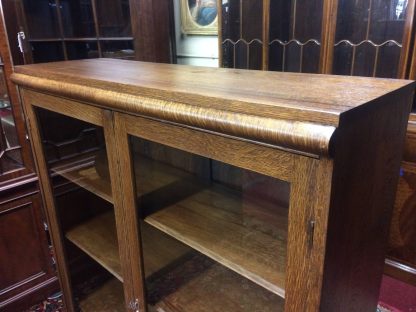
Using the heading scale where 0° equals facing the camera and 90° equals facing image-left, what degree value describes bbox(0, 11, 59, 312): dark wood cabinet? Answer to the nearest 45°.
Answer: approximately 315°

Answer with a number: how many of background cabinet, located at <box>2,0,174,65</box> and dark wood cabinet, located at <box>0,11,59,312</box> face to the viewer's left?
0

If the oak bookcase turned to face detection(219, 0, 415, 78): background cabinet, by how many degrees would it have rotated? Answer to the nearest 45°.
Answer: approximately 180°

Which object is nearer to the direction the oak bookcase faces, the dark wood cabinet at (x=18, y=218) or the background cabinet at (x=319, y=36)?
the dark wood cabinet

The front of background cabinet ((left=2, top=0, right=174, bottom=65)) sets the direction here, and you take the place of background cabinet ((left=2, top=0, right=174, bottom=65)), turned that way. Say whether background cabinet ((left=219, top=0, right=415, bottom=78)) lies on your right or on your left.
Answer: on your left

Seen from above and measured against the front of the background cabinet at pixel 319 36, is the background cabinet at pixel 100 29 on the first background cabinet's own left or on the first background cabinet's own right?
on the first background cabinet's own right

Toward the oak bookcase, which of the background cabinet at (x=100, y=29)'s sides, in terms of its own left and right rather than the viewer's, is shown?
front

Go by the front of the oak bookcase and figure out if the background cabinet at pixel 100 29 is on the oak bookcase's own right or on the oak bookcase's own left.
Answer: on the oak bookcase's own right

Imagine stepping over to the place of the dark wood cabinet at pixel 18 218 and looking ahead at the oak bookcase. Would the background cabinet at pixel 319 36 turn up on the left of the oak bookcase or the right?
left

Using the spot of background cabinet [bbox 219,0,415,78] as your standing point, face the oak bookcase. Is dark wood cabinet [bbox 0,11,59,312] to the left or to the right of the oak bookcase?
right

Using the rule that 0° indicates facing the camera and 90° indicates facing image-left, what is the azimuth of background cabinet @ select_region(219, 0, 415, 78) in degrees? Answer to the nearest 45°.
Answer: approximately 45°
